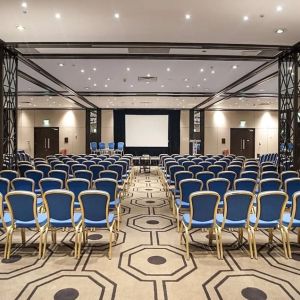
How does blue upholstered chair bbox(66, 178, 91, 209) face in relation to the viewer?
away from the camera

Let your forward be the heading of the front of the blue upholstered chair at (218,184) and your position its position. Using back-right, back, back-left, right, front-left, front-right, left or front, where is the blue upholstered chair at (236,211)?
back

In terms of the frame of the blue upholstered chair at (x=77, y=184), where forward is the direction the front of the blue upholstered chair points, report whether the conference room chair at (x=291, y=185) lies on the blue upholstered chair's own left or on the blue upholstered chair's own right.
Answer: on the blue upholstered chair's own right

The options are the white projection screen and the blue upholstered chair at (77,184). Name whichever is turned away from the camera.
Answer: the blue upholstered chair

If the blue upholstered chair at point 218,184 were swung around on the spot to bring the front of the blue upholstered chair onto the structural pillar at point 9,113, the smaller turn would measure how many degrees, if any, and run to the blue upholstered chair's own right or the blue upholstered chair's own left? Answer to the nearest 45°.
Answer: approximately 90° to the blue upholstered chair's own left

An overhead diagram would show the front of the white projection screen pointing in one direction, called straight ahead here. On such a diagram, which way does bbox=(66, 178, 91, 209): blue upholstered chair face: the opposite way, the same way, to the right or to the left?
the opposite way

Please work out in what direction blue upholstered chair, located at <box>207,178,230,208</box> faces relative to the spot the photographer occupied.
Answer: facing away from the viewer

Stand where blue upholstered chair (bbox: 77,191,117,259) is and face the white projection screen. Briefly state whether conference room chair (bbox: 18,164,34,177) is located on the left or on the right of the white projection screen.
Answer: left

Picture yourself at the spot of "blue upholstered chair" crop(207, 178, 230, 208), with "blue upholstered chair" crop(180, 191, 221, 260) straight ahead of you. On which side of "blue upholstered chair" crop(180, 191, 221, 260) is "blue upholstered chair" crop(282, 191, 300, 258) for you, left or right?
left

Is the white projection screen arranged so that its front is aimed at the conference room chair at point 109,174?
yes

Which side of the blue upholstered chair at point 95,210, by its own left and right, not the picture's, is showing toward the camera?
back
